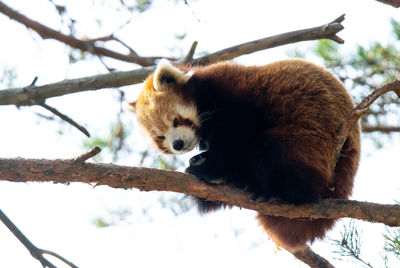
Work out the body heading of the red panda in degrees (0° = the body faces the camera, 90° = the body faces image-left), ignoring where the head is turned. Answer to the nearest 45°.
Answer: approximately 90°

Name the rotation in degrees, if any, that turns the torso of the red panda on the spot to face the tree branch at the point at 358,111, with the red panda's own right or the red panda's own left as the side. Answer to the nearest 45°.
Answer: approximately 135° to the red panda's own left

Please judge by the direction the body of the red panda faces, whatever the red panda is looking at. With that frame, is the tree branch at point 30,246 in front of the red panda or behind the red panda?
in front

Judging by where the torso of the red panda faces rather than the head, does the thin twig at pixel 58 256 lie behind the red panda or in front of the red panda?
in front
